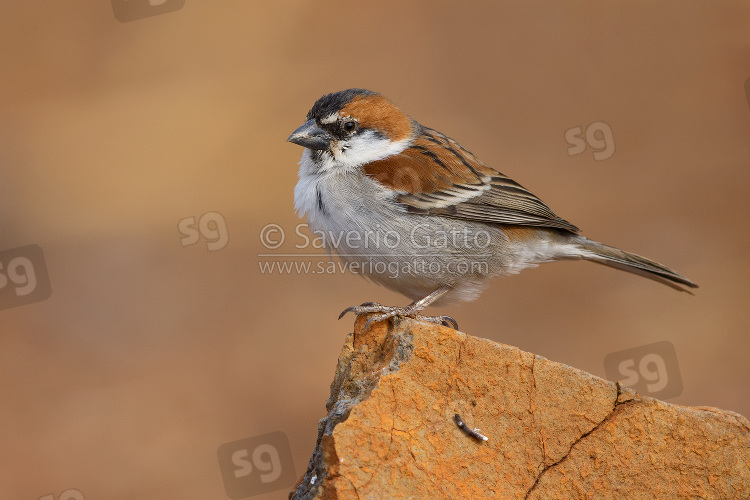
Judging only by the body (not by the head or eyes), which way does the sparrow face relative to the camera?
to the viewer's left
